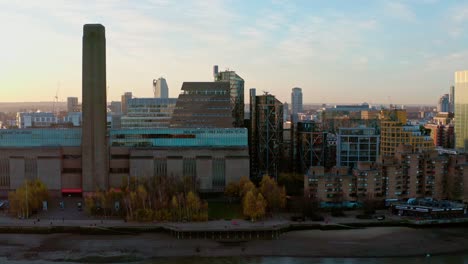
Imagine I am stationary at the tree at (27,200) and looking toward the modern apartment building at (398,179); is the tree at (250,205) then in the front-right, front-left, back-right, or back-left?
front-right

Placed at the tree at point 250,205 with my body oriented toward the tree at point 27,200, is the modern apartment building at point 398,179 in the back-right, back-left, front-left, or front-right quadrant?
back-right

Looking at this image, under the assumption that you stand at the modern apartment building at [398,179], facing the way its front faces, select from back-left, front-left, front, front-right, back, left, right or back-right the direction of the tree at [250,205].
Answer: front-right

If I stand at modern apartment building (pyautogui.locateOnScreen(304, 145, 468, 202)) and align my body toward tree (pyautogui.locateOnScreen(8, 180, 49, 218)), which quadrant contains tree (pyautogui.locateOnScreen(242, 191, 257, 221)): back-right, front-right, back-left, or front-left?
front-left

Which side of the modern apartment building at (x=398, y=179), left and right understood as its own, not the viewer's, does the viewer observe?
front

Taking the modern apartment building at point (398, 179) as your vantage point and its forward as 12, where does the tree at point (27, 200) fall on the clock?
The tree is roughly at 2 o'clock from the modern apartment building.
